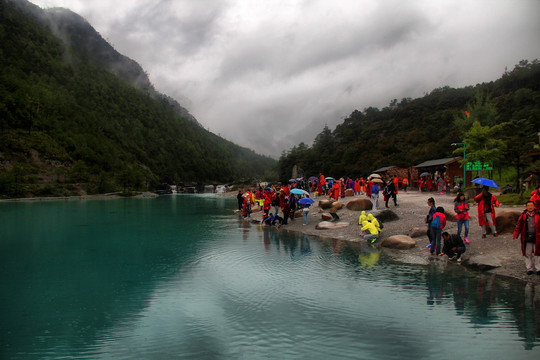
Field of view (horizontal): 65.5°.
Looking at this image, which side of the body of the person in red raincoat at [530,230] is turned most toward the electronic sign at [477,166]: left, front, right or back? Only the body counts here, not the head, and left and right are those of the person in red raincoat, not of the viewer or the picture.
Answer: back

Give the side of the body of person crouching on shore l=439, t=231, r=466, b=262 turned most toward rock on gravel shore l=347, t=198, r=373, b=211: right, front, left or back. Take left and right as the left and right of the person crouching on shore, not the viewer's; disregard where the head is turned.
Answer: right

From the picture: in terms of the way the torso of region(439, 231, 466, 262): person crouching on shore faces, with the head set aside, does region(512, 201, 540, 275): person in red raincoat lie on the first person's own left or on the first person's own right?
on the first person's own left

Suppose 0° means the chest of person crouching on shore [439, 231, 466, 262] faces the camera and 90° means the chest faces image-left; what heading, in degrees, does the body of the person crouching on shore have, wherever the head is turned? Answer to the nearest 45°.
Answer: approximately 45°

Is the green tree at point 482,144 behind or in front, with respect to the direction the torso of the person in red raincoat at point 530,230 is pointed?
behind

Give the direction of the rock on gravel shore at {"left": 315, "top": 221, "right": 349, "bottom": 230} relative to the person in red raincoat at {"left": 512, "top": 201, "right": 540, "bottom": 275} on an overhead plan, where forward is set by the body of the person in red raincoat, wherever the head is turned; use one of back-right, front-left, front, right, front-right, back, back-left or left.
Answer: back-right

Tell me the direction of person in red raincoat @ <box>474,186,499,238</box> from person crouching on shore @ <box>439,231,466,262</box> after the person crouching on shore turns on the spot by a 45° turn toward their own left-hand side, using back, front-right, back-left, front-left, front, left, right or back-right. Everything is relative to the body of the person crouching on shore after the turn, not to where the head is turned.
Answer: back-left

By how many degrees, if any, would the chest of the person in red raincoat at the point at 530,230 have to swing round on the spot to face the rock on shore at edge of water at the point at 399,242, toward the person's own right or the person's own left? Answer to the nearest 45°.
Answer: approximately 135° to the person's own right

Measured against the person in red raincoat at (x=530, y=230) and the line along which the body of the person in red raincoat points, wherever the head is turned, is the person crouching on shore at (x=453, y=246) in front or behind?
behind
